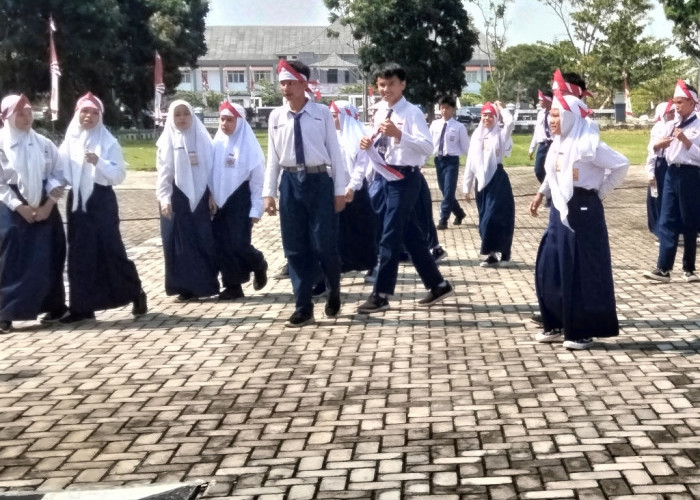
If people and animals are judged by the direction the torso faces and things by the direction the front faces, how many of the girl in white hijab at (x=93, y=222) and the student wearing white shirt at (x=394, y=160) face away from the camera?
0

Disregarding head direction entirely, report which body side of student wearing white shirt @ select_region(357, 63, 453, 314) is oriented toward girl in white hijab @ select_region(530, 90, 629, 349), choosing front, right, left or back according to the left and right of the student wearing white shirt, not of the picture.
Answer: left

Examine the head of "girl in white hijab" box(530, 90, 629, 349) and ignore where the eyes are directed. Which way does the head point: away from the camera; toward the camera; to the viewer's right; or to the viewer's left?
to the viewer's left

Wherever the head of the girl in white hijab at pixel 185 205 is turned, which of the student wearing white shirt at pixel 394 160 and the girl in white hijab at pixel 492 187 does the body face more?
the student wearing white shirt

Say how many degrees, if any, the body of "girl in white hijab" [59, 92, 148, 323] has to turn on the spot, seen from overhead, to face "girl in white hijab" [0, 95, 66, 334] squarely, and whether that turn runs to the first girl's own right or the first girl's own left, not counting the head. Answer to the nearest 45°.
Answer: approximately 45° to the first girl's own right

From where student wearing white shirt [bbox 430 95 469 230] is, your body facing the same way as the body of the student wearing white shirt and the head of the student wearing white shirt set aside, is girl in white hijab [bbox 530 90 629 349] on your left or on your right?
on your left

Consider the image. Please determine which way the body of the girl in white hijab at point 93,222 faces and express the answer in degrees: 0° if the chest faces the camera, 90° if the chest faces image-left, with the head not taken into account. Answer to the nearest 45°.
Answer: approximately 45°

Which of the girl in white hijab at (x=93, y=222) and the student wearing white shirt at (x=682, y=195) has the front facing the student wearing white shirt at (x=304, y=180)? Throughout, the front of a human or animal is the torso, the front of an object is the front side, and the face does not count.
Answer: the student wearing white shirt at (x=682, y=195)
